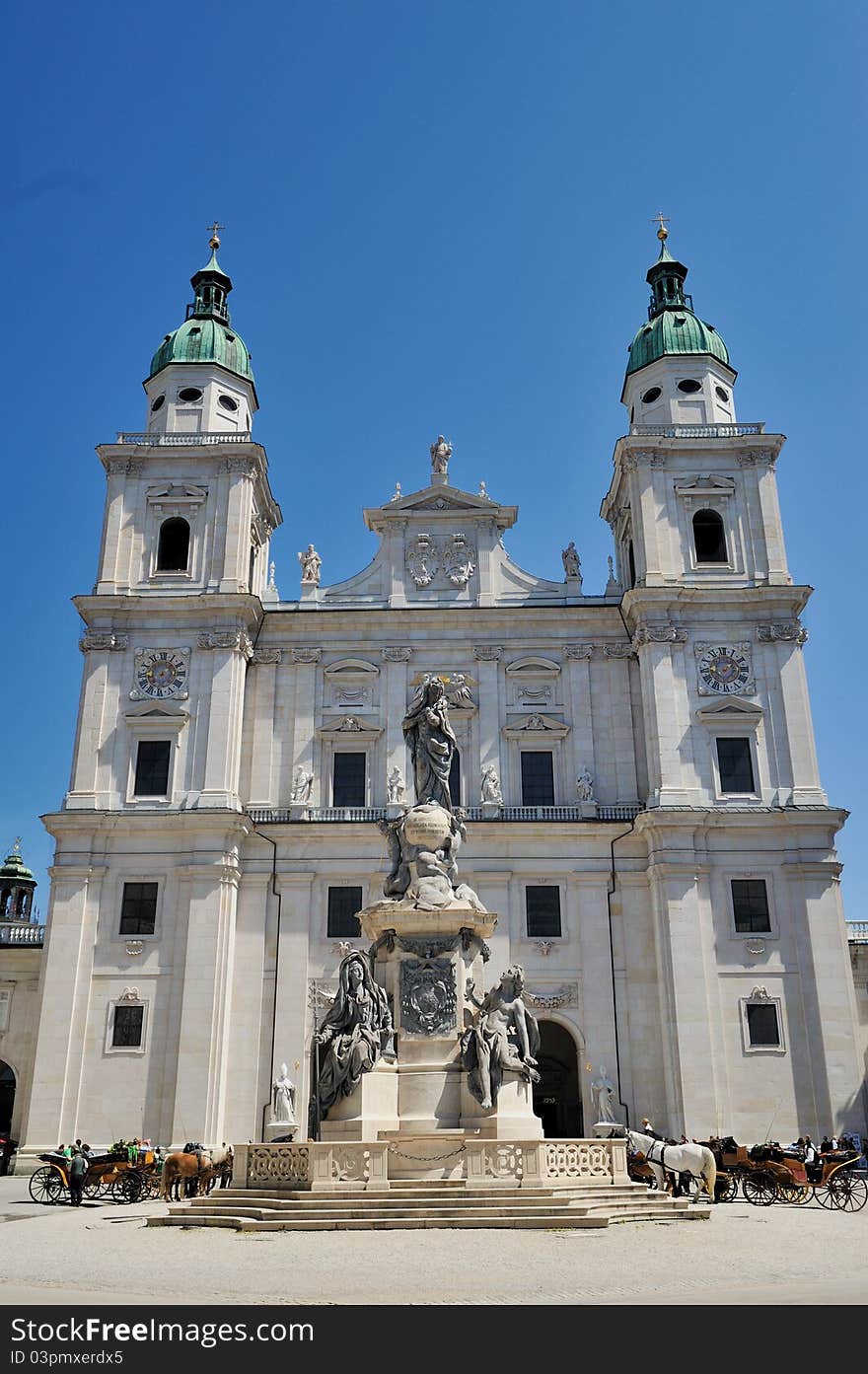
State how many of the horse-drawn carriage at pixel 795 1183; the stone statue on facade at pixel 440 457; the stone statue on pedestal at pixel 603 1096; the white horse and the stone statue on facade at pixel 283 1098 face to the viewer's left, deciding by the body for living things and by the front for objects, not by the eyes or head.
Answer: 2

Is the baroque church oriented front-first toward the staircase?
yes

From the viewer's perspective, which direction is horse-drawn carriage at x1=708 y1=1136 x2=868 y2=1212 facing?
to the viewer's left

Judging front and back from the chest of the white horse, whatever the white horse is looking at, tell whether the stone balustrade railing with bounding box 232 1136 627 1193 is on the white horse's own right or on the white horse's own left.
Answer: on the white horse's own left

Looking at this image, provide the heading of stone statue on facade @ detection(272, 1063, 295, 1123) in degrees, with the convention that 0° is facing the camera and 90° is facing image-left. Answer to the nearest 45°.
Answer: approximately 0°

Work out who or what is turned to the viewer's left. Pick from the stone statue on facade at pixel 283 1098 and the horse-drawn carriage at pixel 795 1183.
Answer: the horse-drawn carriage
